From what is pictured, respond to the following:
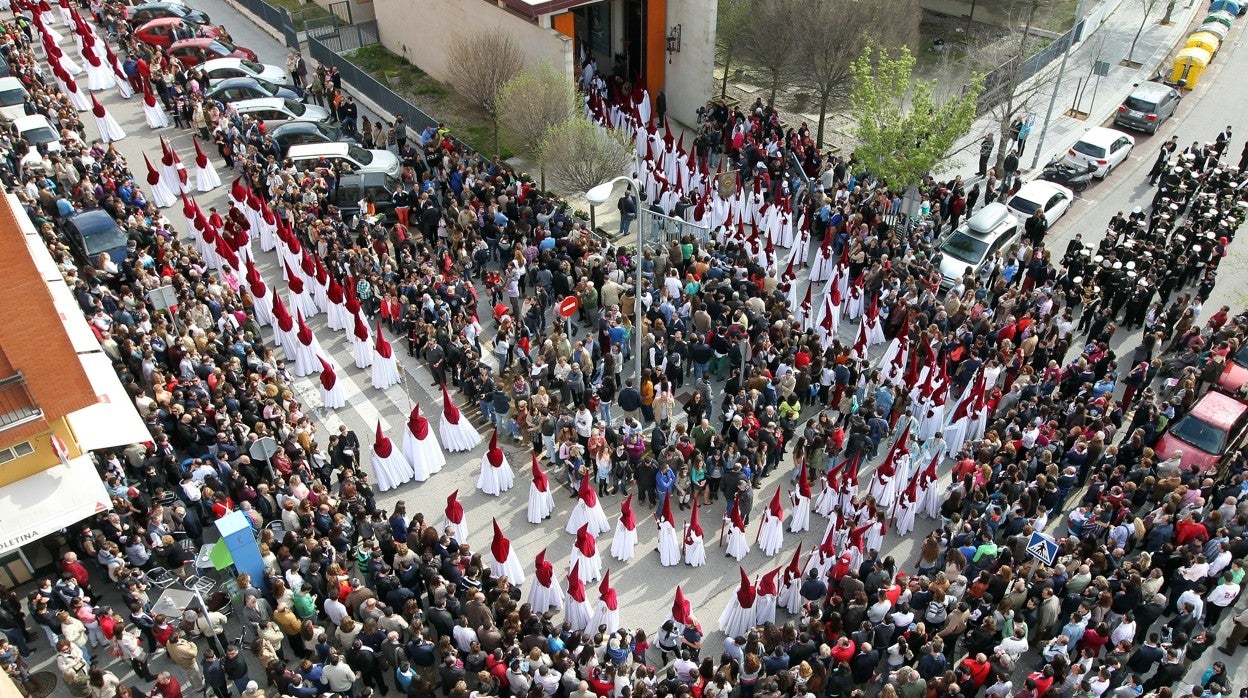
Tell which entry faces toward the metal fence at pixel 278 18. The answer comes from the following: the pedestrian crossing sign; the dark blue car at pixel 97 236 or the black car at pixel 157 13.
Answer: the black car at pixel 157 13

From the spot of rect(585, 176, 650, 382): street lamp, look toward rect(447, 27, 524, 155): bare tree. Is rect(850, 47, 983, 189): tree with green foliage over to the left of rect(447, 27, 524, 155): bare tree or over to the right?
right

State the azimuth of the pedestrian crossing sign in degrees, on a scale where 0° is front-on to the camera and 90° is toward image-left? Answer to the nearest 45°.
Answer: approximately 0°

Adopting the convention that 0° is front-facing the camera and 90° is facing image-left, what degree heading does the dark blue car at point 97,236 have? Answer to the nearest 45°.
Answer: approximately 315°

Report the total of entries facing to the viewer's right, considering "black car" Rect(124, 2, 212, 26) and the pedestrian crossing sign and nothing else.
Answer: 1

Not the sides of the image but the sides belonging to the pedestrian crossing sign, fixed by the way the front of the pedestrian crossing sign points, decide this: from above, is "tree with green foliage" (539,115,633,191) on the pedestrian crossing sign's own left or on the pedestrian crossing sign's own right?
on the pedestrian crossing sign's own right

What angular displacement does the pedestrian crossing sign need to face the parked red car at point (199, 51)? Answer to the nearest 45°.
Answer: approximately 90° to its right

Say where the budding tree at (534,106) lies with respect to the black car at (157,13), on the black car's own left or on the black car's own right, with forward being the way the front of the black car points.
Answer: on the black car's own right

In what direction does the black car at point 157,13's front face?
to the viewer's right

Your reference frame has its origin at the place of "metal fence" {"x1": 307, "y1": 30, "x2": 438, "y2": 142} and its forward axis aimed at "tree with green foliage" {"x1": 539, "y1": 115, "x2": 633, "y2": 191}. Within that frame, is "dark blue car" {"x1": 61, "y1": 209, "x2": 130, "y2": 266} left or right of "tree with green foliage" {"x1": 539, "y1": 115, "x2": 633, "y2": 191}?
right
